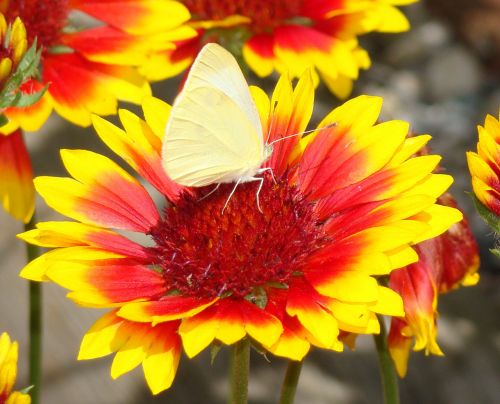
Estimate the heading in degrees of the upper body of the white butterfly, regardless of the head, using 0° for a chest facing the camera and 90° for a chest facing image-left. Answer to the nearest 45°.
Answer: approximately 270°
